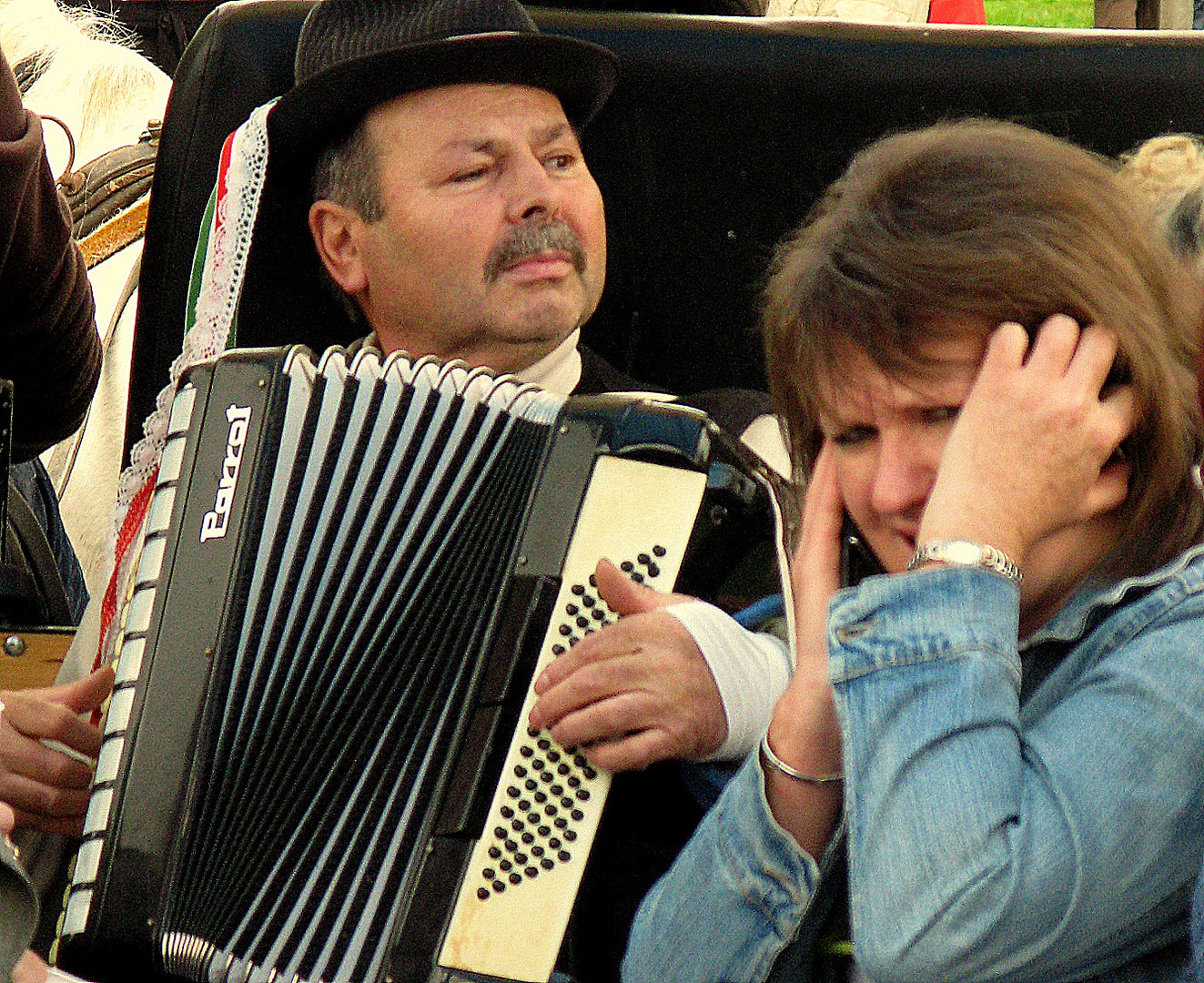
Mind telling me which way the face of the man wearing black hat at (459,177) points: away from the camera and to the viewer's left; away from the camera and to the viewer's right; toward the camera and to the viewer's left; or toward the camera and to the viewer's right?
toward the camera and to the viewer's right

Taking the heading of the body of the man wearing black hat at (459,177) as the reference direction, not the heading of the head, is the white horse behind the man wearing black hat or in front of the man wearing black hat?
behind

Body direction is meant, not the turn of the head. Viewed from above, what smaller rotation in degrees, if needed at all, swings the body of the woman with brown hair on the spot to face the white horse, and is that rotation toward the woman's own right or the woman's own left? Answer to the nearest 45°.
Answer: approximately 90° to the woman's own right

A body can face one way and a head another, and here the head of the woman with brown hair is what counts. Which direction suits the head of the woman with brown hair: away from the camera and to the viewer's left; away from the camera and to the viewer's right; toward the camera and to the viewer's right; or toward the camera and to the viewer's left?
toward the camera and to the viewer's left

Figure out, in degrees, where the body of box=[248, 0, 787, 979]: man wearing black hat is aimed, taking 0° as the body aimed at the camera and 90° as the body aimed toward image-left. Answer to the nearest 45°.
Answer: approximately 315°

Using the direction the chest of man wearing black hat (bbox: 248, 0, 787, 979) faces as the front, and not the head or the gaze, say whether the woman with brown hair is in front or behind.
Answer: in front
